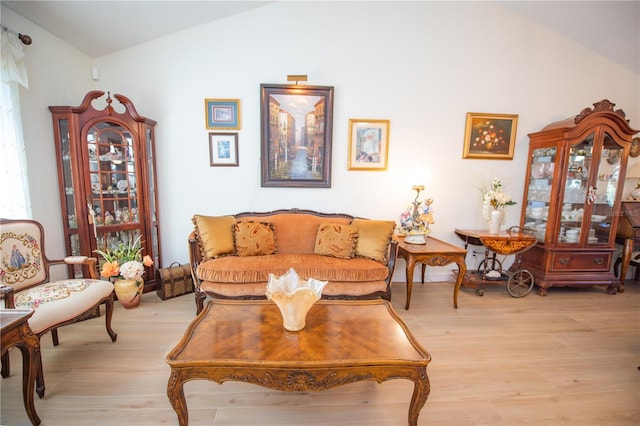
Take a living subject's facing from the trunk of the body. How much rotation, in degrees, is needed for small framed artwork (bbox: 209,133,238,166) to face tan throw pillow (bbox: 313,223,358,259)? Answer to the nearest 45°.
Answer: approximately 45° to its left

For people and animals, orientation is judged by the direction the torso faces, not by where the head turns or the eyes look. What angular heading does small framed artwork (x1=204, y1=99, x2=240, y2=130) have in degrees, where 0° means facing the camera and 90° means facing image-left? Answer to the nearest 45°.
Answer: approximately 0°

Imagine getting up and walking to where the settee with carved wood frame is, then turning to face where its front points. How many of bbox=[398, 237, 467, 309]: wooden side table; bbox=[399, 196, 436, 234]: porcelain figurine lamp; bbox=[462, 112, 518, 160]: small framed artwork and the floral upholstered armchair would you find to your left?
3

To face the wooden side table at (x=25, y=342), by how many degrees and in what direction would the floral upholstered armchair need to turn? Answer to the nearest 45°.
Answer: approximately 45° to its right

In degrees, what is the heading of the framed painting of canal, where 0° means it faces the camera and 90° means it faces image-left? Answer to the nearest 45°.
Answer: approximately 0°

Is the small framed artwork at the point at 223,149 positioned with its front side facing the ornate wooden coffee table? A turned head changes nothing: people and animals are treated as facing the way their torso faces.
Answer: yes

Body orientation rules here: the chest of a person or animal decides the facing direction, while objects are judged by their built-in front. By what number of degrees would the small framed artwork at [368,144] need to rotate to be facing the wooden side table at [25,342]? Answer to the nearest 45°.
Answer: approximately 45° to its right
